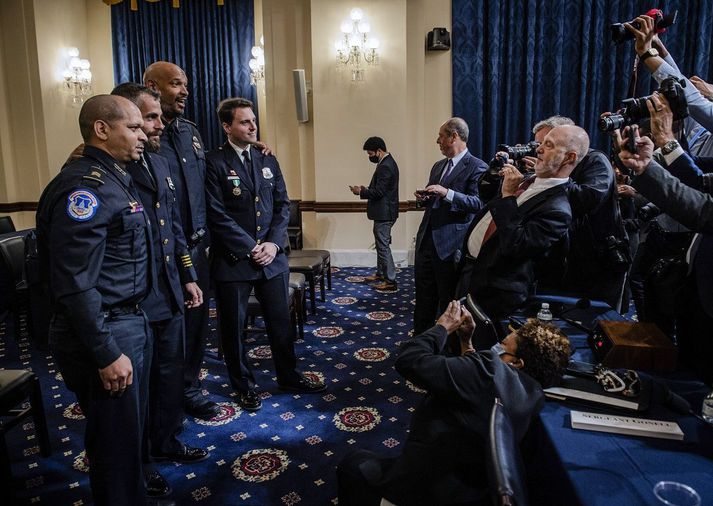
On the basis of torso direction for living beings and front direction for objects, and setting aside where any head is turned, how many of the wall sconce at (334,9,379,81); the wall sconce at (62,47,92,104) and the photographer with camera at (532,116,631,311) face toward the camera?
2

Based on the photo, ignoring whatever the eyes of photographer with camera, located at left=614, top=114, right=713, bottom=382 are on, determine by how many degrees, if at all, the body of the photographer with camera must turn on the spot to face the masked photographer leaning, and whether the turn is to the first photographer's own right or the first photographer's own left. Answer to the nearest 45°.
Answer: approximately 45° to the first photographer's own left

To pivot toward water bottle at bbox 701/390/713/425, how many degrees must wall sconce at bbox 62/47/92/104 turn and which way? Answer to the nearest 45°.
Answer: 0° — it already faces it

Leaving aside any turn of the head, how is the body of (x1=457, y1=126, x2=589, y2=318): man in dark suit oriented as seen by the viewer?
to the viewer's left

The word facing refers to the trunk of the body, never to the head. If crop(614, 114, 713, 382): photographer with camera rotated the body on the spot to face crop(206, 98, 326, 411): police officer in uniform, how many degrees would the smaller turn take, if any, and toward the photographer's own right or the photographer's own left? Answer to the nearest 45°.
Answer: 0° — they already face them

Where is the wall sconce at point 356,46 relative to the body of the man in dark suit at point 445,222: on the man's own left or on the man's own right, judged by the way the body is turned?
on the man's own right

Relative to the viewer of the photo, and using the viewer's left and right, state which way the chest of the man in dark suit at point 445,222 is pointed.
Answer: facing the viewer and to the left of the viewer

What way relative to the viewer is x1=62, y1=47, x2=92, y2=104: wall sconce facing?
toward the camera

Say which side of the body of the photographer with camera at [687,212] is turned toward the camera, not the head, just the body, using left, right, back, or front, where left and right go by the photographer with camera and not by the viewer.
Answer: left

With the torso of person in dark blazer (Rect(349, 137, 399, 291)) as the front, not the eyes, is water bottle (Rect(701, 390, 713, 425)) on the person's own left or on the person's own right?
on the person's own left

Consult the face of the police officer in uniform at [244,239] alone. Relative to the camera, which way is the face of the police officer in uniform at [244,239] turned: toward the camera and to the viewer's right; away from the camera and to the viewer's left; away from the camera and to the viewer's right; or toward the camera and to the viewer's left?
toward the camera and to the viewer's right

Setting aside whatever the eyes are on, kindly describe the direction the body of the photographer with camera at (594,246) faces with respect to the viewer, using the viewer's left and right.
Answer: facing to the left of the viewer

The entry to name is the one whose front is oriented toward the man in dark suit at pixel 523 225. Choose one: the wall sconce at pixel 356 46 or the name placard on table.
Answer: the wall sconce

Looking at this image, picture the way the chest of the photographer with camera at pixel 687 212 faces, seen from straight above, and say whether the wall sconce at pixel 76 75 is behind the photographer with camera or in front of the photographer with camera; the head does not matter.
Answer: in front

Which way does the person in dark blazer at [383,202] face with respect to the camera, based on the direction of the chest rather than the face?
to the viewer's left

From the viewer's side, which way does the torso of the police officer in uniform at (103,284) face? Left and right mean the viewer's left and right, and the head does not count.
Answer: facing to the right of the viewer

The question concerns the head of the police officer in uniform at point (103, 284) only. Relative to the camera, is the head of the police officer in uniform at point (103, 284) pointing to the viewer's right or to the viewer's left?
to the viewer's right
